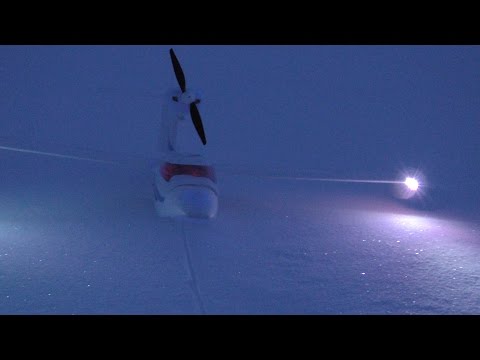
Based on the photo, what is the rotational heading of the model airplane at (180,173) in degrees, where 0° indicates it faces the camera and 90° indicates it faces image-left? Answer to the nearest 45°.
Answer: approximately 0°
